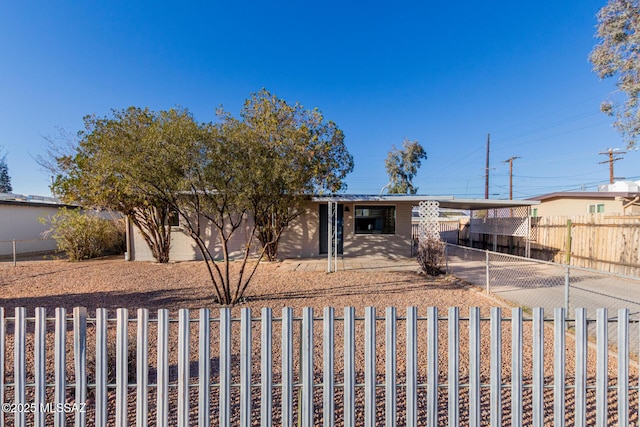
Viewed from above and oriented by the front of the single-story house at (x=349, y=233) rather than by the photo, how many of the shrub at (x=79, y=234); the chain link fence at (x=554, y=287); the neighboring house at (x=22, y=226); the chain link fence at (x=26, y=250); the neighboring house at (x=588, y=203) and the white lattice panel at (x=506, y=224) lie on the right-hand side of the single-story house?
3

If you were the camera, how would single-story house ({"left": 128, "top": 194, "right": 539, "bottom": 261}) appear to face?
facing the viewer

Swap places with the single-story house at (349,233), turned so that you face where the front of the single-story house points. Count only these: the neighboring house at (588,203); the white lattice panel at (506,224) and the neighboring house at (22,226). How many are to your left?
2

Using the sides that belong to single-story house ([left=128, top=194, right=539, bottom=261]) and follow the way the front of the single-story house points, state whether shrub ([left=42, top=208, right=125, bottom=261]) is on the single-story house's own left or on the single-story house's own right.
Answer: on the single-story house's own right

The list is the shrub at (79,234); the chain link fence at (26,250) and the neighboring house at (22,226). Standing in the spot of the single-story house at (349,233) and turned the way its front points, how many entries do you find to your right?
3

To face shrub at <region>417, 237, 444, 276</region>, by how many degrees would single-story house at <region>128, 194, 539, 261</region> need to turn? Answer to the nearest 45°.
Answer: approximately 45° to its left

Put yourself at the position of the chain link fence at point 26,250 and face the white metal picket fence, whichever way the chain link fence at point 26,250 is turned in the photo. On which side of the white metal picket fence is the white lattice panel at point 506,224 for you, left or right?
left

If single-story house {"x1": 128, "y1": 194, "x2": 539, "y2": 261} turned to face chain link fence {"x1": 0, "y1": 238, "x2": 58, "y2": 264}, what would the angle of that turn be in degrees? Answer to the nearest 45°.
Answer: approximately 90° to its right

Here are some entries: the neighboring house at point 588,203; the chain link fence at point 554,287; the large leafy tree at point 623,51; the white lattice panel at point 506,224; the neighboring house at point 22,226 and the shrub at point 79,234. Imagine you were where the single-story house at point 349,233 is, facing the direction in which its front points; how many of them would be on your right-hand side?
2

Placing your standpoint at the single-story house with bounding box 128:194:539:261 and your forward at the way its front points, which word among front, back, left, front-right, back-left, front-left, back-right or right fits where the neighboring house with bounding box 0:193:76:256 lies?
right

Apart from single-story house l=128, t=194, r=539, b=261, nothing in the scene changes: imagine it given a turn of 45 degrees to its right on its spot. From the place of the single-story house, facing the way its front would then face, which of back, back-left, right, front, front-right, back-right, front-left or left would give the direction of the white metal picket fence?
front-left

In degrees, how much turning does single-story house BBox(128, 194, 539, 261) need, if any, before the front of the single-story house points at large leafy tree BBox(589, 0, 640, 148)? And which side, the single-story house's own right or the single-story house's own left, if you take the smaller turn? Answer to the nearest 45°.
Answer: approximately 45° to the single-story house's own left

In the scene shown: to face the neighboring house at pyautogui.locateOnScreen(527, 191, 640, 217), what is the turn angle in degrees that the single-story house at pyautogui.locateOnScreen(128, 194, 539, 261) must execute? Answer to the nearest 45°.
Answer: approximately 90° to its left
